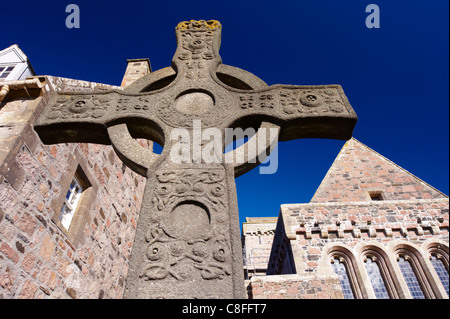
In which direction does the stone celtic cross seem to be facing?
toward the camera
